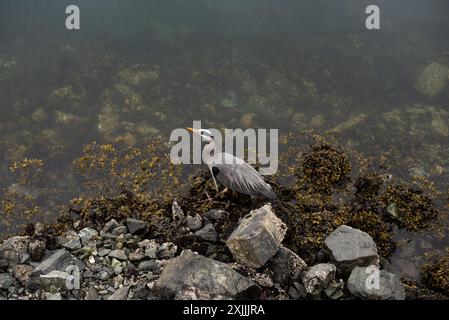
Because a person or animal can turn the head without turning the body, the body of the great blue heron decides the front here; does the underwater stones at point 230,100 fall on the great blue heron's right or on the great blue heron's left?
on the great blue heron's right

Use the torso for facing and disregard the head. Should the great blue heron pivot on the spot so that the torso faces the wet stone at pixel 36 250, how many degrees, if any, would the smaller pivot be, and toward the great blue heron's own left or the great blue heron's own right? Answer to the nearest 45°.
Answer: approximately 45° to the great blue heron's own left

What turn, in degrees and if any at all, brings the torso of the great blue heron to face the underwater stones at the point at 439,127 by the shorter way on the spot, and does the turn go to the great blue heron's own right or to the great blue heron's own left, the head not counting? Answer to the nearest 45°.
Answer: approximately 135° to the great blue heron's own right

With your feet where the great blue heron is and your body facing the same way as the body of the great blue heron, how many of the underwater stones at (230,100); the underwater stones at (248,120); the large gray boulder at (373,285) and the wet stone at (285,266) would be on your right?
2

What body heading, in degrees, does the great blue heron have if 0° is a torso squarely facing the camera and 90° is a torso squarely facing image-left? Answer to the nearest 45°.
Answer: approximately 90°

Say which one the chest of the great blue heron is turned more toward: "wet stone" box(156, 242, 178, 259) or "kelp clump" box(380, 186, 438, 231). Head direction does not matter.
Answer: the wet stone

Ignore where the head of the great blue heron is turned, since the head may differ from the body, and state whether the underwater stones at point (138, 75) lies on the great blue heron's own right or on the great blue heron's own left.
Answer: on the great blue heron's own right

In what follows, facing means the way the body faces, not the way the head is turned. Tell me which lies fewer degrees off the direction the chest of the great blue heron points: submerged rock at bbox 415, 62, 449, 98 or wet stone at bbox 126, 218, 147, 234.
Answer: the wet stone
